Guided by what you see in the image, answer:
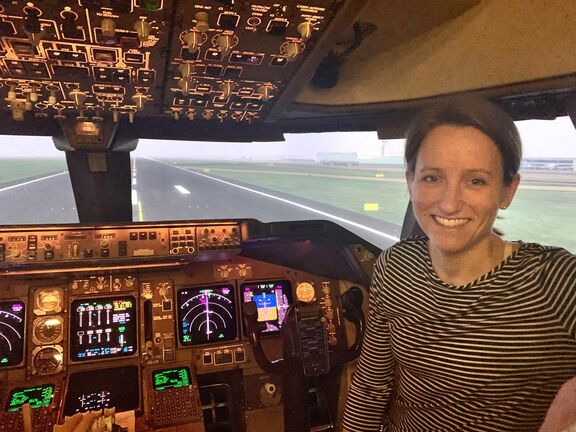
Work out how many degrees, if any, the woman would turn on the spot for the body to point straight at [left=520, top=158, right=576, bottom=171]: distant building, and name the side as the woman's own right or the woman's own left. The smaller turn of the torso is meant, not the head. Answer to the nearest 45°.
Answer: approximately 180°

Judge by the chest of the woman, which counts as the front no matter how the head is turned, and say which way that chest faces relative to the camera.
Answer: toward the camera
